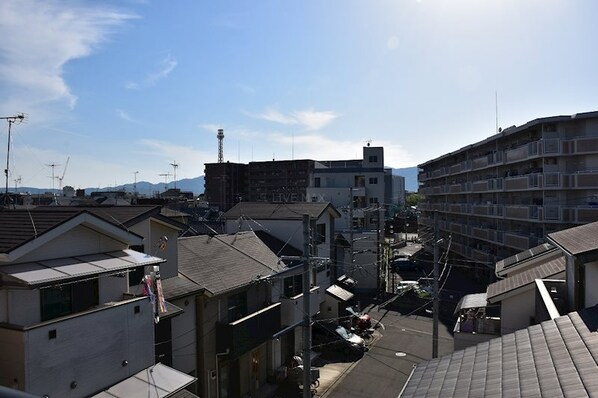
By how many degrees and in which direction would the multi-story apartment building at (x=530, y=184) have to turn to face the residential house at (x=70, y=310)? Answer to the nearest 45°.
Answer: approximately 45° to its left

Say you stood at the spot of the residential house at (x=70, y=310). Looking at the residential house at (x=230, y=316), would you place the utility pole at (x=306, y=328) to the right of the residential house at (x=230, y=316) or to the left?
right

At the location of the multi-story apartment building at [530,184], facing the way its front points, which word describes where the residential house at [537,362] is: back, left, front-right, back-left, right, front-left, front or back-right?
front-left

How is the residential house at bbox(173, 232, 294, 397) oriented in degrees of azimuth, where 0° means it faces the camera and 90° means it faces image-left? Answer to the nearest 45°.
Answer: approximately 315°

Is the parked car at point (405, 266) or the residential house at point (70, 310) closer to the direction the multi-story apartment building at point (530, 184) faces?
the residential house

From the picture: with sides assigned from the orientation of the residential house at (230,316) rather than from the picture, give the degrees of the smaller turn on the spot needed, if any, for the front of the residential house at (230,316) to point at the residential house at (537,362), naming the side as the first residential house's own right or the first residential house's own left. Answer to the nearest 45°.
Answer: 0° — it already faces it

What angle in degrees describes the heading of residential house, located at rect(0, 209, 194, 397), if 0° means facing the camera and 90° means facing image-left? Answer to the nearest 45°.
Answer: approximately 315°
